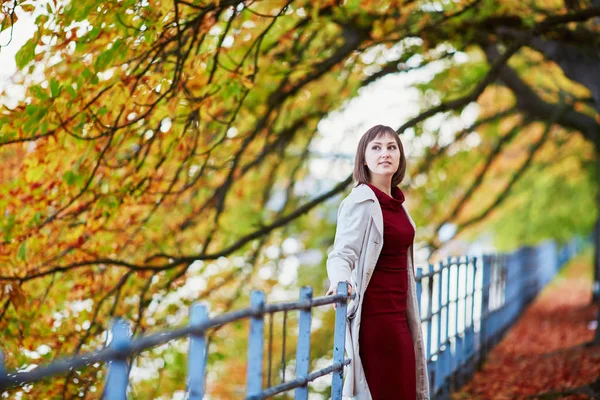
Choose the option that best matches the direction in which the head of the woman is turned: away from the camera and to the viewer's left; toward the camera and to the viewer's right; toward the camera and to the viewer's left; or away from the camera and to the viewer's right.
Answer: toward the camera and to the viewer's right

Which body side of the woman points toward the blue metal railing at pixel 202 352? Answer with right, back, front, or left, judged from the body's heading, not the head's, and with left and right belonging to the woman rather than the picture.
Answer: right
